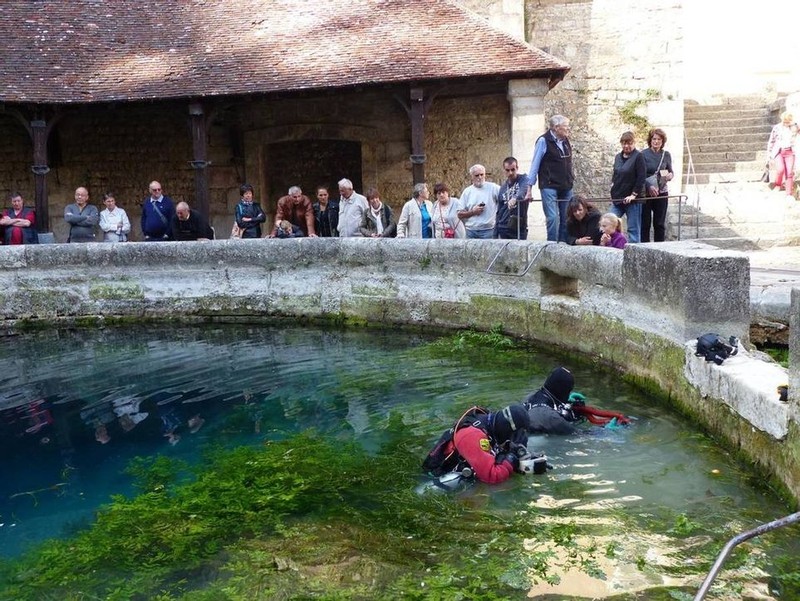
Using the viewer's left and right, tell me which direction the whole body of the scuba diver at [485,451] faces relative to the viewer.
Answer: facing to the right of the viewer

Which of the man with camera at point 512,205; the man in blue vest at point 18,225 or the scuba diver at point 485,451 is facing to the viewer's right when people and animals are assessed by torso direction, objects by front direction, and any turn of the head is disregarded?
the scuba diver

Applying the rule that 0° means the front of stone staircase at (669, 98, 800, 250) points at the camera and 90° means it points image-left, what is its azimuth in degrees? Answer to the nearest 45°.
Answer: approximately 0°

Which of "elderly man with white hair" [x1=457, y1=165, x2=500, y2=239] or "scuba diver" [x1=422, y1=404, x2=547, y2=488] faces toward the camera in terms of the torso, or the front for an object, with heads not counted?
the elderly man with white hair

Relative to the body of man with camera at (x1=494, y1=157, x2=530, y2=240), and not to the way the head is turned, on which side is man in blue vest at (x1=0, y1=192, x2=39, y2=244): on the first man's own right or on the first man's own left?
on the first man's own right

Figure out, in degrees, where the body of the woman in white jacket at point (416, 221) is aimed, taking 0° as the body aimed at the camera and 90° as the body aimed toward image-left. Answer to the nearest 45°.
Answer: approximately 315°

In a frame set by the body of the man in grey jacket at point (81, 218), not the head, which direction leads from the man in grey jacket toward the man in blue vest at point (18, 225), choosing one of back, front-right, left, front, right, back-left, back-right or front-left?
back-right

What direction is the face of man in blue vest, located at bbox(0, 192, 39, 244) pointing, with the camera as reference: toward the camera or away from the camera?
toward the camera

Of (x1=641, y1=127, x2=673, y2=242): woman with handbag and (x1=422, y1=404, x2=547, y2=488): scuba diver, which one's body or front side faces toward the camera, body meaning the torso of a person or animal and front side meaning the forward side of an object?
the woman with handbag

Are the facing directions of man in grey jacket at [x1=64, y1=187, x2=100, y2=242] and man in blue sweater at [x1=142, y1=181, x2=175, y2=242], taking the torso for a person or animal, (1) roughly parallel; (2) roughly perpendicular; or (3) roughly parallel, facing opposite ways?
roughly parallel

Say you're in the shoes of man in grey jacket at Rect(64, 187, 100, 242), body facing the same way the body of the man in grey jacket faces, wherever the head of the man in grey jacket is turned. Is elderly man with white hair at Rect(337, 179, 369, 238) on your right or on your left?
on your left

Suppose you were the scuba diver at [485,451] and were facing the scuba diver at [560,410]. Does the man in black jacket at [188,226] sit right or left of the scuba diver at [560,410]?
left

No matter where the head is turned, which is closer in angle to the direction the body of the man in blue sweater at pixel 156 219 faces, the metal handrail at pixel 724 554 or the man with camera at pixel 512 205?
the metal handrail

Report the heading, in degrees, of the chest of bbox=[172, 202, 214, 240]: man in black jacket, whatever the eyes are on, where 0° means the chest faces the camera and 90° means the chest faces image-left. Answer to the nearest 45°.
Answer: approximately 45°

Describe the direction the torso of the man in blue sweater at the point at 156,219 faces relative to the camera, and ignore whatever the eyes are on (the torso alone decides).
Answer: toward the camera

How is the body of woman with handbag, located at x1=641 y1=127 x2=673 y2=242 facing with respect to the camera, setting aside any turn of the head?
toward the camera
